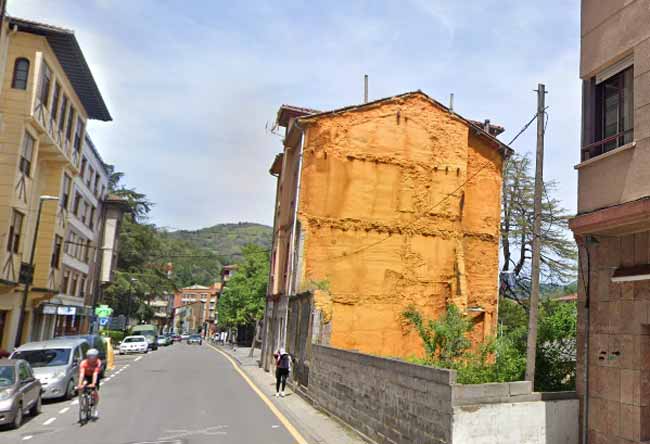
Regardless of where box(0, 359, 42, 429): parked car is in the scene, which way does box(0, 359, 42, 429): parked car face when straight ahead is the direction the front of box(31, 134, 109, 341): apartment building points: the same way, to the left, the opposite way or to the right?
to the right

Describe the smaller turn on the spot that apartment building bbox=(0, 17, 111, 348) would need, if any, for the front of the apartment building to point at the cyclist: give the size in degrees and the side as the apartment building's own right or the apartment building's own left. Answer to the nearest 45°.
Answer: approximately 45° to the apartment building's own right

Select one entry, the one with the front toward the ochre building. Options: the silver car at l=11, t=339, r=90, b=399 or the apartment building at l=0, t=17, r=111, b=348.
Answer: the apartment building

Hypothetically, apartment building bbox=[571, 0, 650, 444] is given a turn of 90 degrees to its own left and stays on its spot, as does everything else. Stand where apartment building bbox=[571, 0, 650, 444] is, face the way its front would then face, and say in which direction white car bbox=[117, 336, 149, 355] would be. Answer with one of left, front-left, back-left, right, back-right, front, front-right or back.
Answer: back

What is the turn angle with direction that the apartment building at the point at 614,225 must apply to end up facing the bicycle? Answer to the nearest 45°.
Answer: approximately 45° to its right

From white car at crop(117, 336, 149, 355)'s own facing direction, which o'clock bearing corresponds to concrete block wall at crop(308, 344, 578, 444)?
The concrete block wall is roughly at 12 o'clock from the white car.

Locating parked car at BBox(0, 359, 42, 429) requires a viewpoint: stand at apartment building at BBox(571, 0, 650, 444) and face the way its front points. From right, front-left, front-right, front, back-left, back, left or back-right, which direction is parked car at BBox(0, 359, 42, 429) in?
front-right

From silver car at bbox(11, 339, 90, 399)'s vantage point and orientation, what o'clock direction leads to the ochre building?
The ochre building is roughly at 7 o'clock from the silver car.

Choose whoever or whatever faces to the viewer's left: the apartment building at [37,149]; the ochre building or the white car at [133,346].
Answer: the ochre building

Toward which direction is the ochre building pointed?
to the viewer's left

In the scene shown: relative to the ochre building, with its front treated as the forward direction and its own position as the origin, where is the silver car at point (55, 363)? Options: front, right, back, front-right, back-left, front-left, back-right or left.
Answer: front-left

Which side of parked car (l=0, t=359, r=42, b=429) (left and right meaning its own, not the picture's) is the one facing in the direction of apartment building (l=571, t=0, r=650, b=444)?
left

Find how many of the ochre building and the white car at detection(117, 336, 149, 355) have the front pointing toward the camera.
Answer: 1

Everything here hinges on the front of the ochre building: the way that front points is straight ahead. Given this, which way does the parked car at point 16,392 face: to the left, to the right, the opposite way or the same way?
to the left

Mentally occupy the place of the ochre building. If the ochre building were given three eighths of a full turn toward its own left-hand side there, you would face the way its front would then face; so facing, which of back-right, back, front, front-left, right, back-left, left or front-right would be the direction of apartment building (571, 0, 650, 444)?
front-right
